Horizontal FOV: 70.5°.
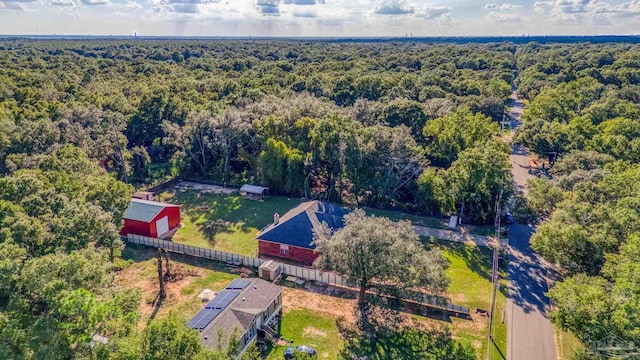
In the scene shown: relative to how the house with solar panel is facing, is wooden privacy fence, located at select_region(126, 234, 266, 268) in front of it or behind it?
behind

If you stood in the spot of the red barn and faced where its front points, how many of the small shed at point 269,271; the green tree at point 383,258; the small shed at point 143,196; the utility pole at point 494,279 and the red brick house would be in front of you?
4

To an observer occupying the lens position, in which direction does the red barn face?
facing the viewer and to the right of the viewer

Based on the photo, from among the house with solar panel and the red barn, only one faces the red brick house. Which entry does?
the red barn

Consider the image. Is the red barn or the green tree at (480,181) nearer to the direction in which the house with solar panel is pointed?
the green tree

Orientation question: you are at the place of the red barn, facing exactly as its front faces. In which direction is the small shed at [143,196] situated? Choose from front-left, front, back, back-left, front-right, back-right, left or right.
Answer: back-left

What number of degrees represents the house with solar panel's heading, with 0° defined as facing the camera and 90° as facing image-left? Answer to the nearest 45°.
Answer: approximately 315°

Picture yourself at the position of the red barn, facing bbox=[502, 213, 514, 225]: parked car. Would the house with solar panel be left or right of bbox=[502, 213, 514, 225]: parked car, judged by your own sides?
right

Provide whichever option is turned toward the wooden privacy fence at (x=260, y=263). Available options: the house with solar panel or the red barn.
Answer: the red barn

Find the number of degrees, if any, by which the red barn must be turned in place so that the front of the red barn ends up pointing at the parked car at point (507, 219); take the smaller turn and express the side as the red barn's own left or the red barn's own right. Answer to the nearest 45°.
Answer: approximately 45° to the red barn's own left

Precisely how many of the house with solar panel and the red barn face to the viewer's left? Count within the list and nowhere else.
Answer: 0

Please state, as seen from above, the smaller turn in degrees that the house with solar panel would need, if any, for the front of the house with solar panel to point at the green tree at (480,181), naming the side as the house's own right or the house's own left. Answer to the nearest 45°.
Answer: approximately 90° to the house's own left

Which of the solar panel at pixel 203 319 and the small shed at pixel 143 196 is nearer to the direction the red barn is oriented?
the solar panel

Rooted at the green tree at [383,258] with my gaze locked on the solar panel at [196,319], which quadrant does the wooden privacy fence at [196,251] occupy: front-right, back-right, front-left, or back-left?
front-right

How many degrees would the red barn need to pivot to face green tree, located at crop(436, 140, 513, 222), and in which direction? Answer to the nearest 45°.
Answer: approximately 45° to its left
